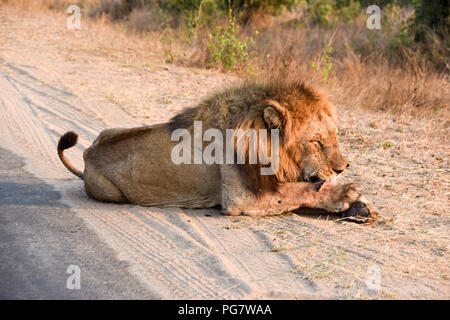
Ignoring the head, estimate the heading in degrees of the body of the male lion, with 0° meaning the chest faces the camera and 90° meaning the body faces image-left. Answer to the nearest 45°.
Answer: approximately 270°

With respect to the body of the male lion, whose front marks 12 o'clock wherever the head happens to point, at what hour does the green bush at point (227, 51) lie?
The green bush is roughly at 9 o'clock from the male lion.
